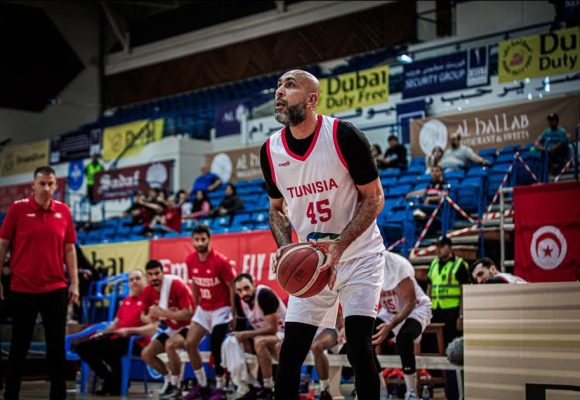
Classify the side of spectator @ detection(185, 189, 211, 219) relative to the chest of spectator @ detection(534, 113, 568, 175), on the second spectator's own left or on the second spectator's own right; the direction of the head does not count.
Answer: on the second spectator's own right

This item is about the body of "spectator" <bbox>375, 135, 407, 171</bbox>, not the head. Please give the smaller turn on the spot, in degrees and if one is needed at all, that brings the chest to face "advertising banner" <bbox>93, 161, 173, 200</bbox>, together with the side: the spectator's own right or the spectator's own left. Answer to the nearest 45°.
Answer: approximately 90° to the spectator's own right

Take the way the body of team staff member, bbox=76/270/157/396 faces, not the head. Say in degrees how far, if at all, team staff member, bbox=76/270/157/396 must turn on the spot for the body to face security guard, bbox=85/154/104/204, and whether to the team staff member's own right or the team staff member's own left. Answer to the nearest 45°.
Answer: approximately 135° to the team staff member's own right

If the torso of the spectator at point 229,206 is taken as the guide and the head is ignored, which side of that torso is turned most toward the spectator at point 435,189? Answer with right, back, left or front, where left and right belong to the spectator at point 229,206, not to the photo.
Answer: left

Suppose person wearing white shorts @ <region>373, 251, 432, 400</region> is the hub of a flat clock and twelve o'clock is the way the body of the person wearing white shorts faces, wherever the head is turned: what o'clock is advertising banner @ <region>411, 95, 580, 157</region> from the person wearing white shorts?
The advertising banner is roughly at 5 o'clock from the person wearing white shorts.

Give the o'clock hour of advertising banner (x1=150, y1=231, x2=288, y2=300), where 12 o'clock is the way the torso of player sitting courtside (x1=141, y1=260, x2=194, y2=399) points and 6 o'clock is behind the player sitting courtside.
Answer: The advertising banner is roughly at 6 o'clock from the player sitting courtside.

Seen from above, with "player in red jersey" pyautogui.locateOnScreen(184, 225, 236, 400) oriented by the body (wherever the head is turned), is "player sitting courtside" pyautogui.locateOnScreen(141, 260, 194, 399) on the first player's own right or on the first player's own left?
on the first player's own right

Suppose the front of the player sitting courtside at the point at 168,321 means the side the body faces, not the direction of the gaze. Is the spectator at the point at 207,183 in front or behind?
behind

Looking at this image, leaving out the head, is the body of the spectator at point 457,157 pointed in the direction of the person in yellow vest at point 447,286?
yes
